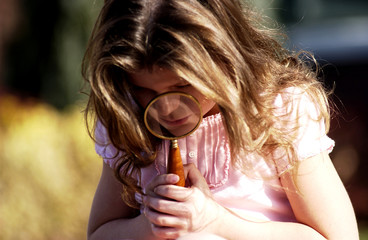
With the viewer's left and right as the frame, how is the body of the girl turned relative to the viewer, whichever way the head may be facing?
facing the viewer

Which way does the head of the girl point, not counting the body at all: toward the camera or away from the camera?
toward the camera
